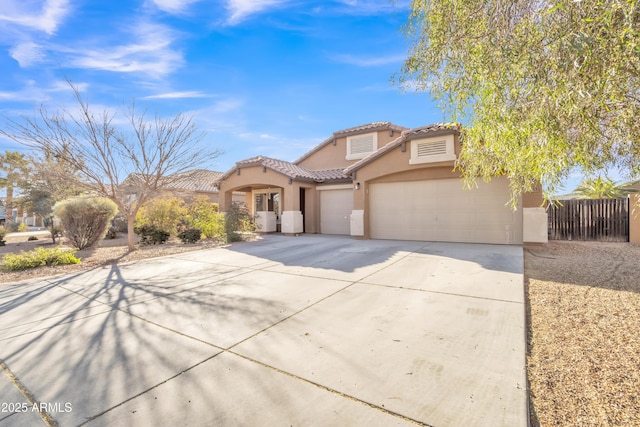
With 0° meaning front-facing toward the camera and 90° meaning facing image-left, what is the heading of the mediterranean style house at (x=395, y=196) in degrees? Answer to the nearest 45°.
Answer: approximately 0°

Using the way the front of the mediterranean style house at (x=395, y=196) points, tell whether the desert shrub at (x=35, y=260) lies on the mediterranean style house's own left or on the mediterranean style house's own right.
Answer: on the mediterranean style house's own right

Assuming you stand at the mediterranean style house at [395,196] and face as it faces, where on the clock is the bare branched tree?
The bare branched tree is roughly at 2 o'clock from the mediterranean style house.
